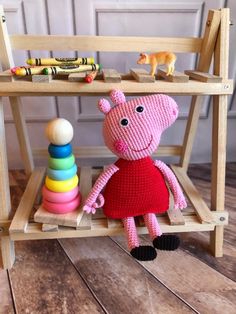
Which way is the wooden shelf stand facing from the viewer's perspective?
toward the camera

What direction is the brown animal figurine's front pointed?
to the viewer's left
